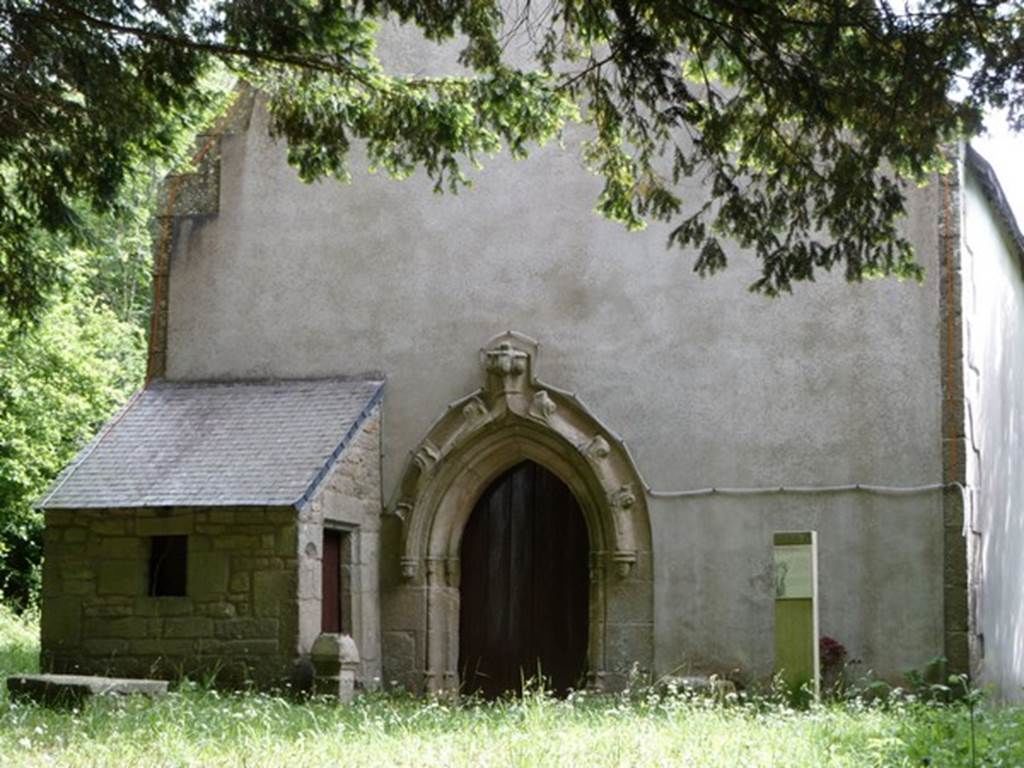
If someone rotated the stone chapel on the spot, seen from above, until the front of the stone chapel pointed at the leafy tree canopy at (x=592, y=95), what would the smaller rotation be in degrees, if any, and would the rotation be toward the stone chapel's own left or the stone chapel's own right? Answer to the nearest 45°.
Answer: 0° — it already faces it

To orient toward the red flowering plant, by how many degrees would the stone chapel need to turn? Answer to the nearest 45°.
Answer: approximately 90° to its left

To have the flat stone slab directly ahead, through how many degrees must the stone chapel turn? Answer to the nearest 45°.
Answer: approximately 45° to its right

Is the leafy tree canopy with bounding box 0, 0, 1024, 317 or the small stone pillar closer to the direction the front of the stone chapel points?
the leafy tree canopy

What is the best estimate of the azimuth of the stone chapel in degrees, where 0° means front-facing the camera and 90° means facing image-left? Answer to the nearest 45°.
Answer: approximately 0°

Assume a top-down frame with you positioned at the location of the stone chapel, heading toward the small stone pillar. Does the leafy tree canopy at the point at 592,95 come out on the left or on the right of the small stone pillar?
left

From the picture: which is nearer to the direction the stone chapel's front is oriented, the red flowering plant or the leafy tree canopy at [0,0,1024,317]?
the leafy tree canopy

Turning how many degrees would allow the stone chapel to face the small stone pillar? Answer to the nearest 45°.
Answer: approximately 45° to its right
